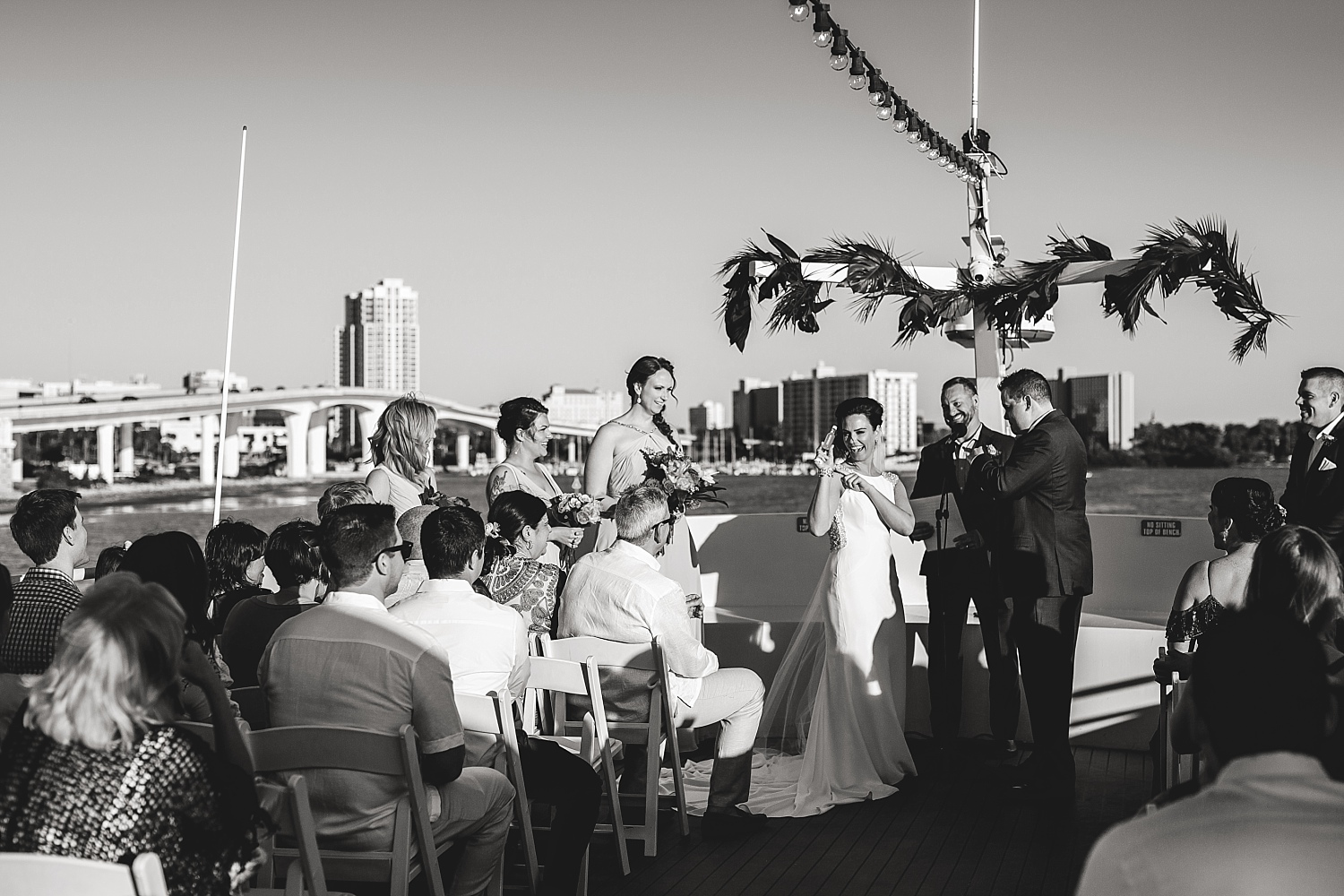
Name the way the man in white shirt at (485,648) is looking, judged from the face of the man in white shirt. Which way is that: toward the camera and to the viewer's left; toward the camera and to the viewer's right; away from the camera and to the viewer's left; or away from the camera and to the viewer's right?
away from the camera and to the viewer's right

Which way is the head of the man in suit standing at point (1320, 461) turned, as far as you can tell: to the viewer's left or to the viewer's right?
to the viewer's left

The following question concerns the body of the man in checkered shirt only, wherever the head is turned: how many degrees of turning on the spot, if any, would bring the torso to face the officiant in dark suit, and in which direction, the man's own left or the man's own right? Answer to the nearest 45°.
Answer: approximately 45° to the man's own right

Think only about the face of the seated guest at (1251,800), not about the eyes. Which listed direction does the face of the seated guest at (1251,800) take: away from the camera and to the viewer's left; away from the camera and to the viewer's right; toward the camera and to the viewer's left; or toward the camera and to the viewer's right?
away from the camera and to the viewer's left

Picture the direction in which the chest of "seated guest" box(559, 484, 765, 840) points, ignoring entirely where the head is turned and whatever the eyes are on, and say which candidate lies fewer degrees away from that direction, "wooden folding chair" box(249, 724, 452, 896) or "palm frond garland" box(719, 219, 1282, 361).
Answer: the palm frond garland

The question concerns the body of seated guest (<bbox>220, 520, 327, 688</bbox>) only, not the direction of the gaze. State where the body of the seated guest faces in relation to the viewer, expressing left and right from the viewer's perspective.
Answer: facing away from the viewer and to the right of the viewer

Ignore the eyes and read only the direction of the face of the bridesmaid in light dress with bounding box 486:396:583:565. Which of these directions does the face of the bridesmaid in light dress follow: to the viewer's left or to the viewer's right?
to the viewer's right

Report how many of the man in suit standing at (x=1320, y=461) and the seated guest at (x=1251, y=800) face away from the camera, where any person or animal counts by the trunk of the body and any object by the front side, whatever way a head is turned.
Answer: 1
